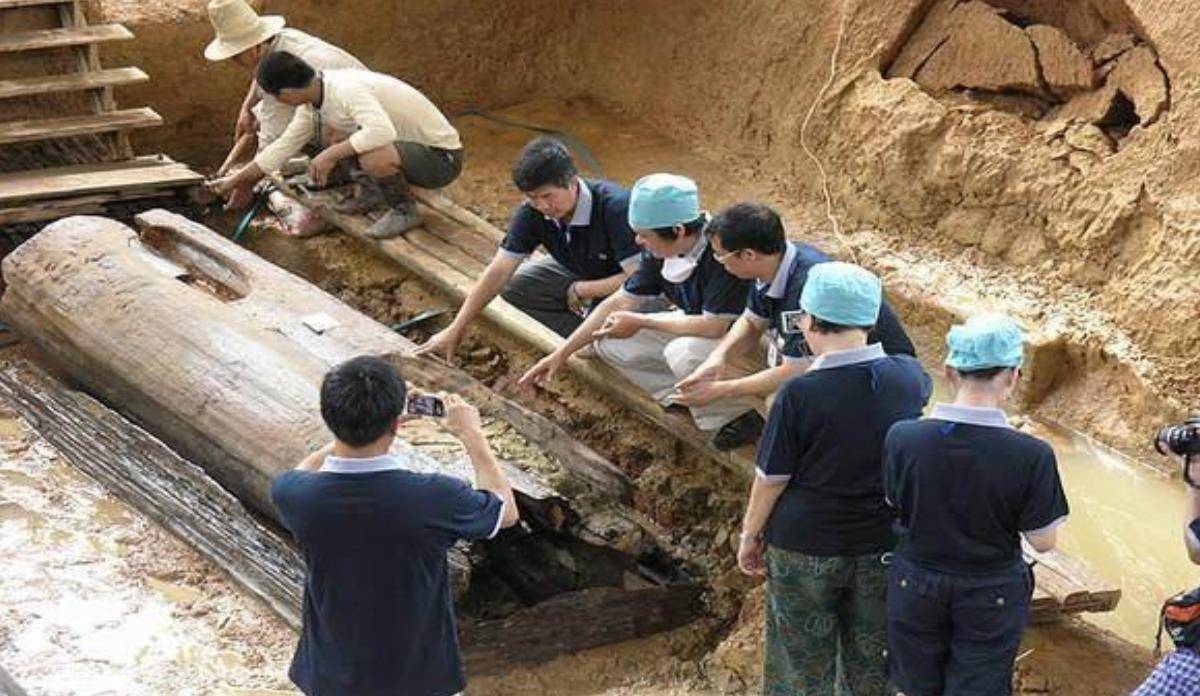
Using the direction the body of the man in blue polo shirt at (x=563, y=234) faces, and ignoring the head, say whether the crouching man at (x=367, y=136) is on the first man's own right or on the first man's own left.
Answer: on the first man's own right

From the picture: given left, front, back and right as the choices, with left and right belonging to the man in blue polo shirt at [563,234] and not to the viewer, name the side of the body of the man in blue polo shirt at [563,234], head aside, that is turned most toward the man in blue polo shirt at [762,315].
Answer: left

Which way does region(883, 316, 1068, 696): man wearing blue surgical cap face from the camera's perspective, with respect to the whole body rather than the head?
away from the camera

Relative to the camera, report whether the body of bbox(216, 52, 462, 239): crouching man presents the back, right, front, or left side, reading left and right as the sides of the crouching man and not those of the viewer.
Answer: left

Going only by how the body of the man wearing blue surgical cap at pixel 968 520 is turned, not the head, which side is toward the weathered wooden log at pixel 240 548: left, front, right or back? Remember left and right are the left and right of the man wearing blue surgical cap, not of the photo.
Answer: left

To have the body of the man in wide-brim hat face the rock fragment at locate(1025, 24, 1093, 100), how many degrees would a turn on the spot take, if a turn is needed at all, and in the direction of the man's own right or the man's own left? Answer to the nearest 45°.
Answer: approximately 135° to the man's own left

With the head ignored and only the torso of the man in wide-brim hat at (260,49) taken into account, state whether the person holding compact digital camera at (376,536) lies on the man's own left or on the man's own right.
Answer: on the man's own left

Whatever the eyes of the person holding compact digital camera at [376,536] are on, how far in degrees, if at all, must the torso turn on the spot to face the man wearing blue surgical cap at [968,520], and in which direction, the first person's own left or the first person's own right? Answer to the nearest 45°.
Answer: approximately 90° to the first person's own right

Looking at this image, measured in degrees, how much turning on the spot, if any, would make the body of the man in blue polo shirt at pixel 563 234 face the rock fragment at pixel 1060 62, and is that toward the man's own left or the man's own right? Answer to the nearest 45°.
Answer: approximately 180°

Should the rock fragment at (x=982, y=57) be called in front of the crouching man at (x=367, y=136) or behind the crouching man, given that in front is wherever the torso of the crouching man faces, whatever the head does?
behind

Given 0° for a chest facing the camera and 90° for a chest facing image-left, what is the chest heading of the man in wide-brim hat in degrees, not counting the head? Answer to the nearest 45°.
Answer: approximately 45°

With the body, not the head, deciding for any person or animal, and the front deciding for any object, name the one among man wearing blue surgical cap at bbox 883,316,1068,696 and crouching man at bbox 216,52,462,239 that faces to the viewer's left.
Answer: the crouching man

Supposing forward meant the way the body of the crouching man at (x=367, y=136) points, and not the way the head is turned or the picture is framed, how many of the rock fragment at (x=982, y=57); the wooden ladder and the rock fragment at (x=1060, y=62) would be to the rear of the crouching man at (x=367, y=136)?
2
